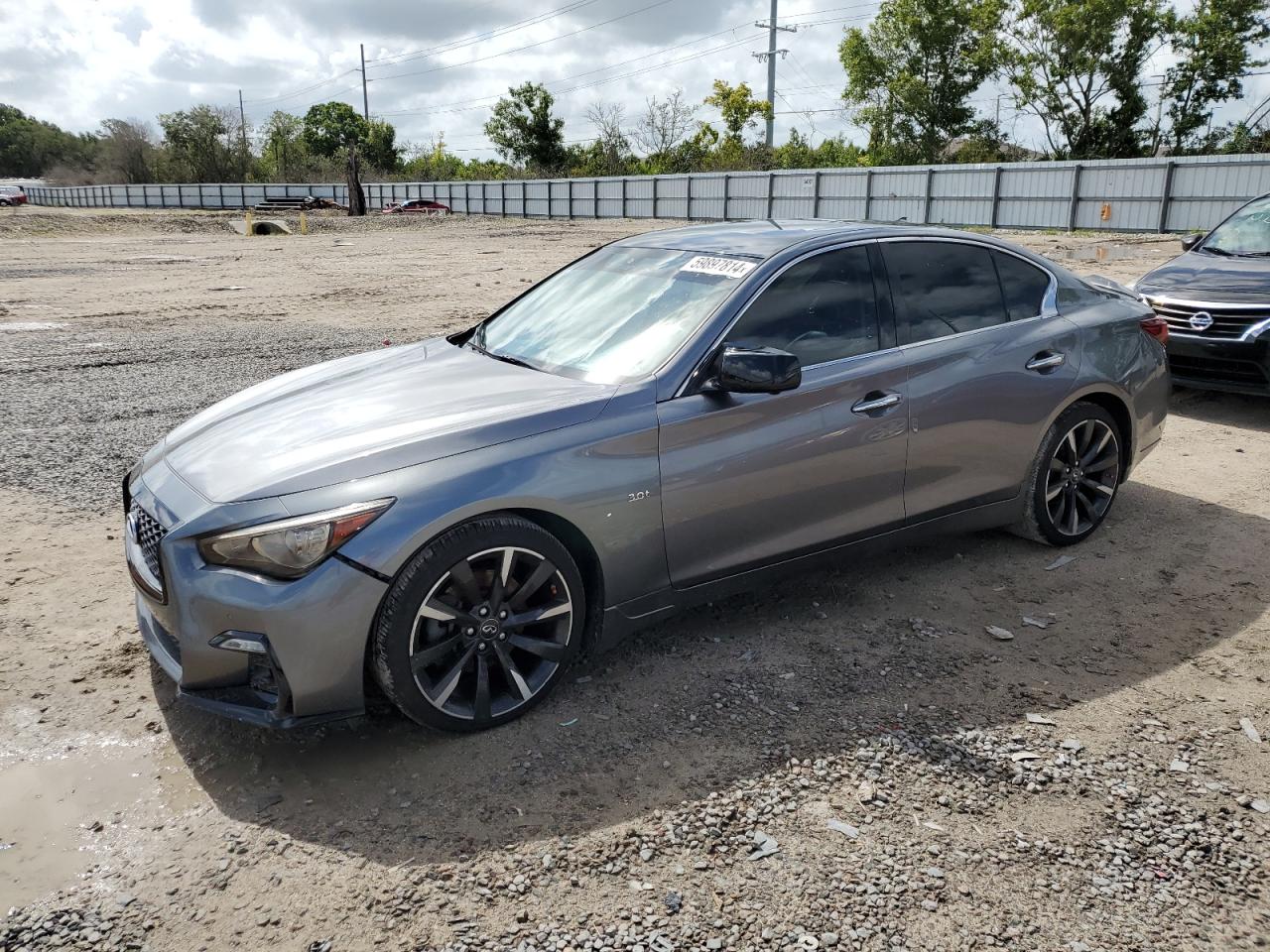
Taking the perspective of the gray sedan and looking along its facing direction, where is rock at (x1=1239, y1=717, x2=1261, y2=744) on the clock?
The rock is roughly at 8 o'clock from the gray sedan.

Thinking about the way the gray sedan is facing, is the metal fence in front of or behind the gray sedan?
behind

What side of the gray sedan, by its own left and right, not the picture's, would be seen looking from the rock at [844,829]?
left

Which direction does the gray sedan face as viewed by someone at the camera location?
facing the viewer and to the left of the viewer

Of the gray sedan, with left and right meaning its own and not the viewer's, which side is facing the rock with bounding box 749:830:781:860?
left

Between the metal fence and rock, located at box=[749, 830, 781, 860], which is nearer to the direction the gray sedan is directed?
the rock
